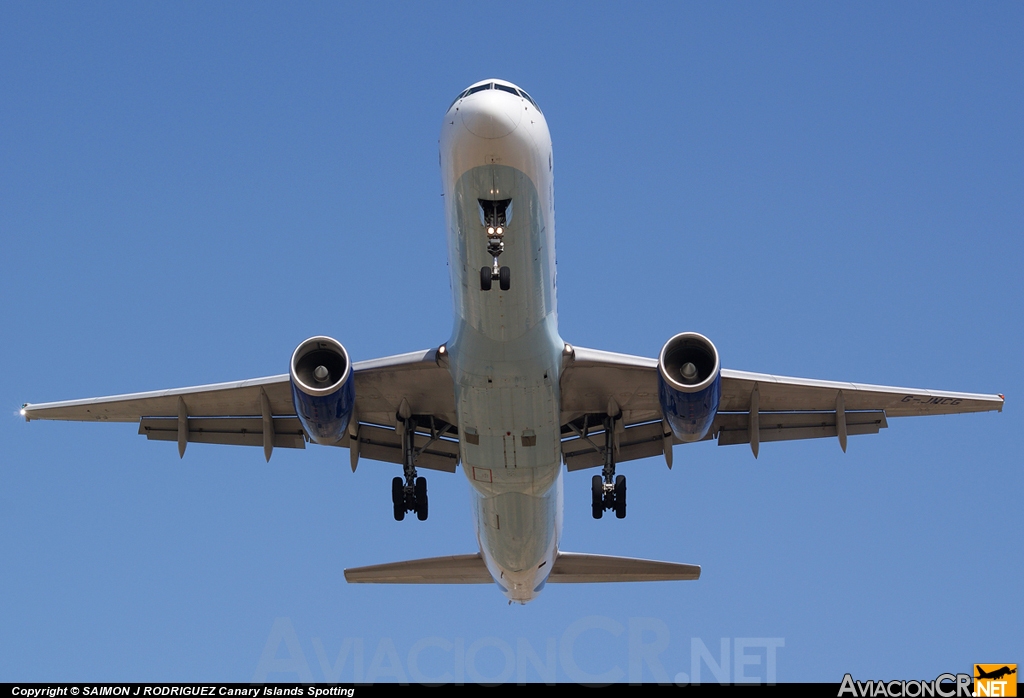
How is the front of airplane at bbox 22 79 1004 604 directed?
toward the camera
